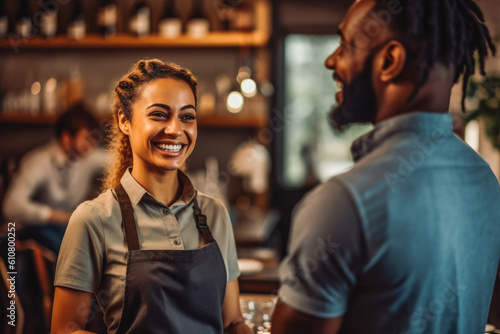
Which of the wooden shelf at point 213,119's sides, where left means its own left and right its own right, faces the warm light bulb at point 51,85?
right

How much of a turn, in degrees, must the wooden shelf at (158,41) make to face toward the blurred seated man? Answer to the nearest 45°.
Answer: approximately 45° to its right

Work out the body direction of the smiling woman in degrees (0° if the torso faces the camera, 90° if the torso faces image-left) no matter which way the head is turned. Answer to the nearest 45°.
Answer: approximately 315°

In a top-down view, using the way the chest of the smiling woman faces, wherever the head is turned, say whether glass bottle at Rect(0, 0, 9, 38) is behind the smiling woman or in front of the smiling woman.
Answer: behind

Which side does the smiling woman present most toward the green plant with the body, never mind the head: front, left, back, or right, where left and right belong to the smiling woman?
left

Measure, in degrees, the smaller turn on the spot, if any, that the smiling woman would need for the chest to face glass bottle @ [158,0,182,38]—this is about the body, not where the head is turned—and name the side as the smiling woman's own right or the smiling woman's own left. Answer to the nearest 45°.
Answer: approximately 135° to the smiling woman's own left

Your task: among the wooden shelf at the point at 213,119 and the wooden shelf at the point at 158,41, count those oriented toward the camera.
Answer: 2
